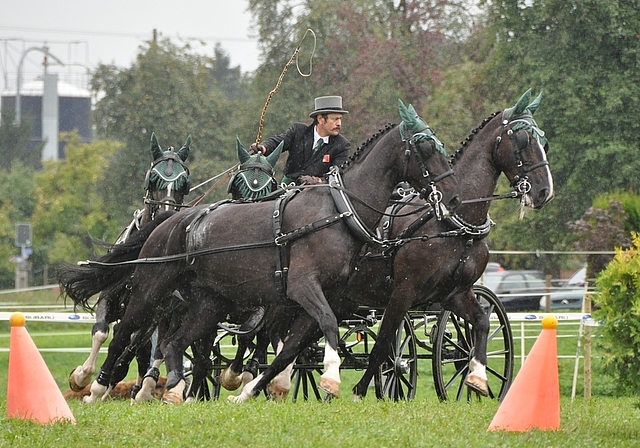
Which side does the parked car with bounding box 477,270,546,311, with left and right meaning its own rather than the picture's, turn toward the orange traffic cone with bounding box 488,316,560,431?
left

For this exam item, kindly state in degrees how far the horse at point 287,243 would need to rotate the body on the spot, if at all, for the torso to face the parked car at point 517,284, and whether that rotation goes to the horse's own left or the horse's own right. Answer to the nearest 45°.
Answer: approximately 90° to the horse's own left

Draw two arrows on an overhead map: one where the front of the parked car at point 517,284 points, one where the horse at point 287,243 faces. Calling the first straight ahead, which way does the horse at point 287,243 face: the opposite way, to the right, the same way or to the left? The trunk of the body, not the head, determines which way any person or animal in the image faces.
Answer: the opposite way

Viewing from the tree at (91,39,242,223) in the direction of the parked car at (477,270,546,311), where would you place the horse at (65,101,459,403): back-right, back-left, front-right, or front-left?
front-right

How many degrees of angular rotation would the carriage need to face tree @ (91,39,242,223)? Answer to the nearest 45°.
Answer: approximately 135° to its right

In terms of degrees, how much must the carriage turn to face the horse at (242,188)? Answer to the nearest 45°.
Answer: approximately 45° to its right

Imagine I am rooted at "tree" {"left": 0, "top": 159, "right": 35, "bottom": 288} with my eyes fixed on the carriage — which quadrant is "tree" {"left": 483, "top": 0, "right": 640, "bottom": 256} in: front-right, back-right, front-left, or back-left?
front-left

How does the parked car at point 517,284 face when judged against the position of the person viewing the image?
facing to the left of the viewer

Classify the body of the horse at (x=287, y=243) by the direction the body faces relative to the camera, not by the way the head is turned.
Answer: to the viewer's right

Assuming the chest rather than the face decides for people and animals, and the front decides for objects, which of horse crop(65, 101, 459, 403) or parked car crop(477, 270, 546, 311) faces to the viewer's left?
the parked car

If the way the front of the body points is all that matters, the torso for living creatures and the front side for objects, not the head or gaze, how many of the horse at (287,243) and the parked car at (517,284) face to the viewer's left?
1
